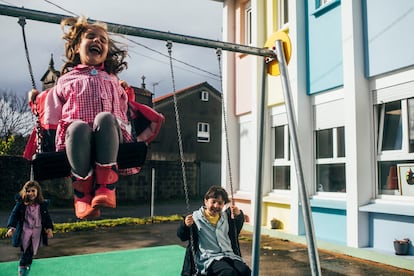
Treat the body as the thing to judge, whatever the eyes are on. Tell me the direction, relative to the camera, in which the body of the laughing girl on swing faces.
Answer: toward the camera

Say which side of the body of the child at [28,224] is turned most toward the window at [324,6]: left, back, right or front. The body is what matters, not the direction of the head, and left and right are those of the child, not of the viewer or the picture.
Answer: left

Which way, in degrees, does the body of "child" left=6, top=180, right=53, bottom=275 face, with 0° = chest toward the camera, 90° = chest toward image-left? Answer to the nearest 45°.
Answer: approximately 0°

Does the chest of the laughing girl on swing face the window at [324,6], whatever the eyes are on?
no

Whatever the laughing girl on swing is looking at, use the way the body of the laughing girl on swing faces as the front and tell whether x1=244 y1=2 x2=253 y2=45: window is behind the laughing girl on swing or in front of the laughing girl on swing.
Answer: behind

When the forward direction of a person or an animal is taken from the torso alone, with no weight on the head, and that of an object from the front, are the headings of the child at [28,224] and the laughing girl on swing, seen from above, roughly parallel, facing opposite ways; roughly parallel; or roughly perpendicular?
roughly parallel

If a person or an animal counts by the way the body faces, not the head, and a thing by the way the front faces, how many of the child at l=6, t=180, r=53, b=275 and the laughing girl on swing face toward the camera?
2

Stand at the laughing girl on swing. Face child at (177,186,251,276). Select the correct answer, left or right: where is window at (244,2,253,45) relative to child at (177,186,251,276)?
left

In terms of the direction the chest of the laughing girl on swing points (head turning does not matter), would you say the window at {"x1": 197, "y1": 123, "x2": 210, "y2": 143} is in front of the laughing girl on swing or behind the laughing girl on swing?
behind

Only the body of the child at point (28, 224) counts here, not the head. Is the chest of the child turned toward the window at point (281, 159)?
no

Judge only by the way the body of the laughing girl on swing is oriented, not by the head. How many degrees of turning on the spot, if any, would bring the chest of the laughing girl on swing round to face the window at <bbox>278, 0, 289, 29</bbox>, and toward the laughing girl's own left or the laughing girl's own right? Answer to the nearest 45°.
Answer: approximately 135° to the laughing girl's own left

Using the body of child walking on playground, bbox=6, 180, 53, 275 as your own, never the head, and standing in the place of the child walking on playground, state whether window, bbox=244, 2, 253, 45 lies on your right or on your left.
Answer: on your left
